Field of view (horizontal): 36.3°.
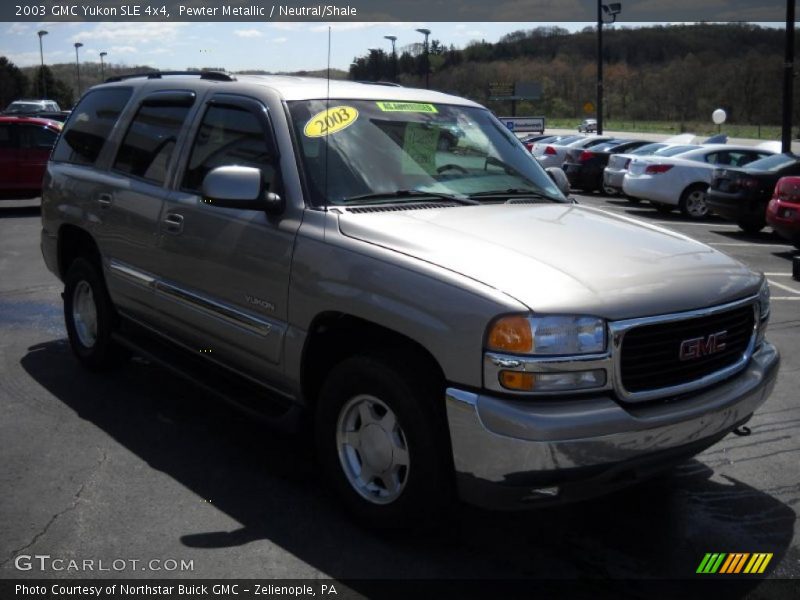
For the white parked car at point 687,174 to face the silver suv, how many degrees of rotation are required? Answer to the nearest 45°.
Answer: approximately 135° to its right

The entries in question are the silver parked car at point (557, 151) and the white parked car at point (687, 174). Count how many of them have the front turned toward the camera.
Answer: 0

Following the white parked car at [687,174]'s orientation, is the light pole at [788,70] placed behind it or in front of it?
in front

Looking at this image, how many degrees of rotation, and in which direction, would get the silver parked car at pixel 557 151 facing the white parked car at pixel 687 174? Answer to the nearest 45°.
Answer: approximately 135° to its right

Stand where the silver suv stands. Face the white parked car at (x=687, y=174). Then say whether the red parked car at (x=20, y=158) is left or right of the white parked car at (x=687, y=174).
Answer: left

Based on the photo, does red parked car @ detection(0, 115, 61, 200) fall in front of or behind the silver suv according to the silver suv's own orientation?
behind

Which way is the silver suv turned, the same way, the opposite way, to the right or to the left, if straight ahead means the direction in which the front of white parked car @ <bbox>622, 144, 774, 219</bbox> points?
to the right

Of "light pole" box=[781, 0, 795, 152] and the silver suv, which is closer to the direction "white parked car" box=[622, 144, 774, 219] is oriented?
the light pole

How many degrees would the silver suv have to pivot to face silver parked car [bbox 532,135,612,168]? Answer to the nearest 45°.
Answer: approximately 135° to its left

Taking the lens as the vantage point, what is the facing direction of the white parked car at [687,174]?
facing away from the viewer and to the right of the viewer

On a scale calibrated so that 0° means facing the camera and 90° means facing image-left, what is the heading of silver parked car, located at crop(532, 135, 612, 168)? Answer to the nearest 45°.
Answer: approximately 225°

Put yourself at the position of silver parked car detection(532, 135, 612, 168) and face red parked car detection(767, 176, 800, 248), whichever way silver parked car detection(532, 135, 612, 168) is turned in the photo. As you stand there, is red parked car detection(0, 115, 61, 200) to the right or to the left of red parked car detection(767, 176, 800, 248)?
right

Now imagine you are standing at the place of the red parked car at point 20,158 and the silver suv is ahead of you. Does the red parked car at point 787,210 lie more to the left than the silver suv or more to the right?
left
